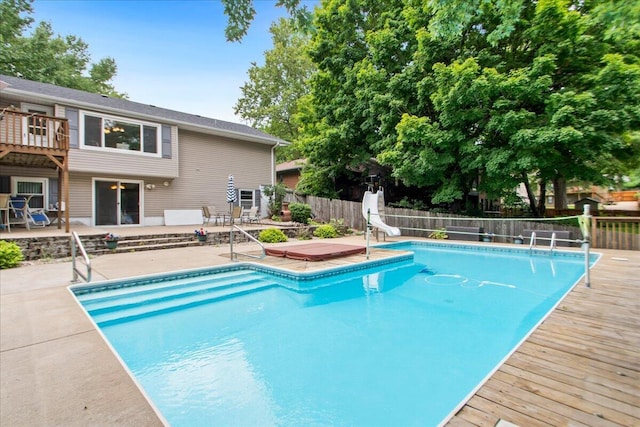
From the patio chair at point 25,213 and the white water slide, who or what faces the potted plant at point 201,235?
the patio chair

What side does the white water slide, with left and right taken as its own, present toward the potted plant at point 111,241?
right

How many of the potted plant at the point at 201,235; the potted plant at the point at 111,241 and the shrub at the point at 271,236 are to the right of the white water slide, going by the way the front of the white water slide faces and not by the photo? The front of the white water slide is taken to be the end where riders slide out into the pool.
3

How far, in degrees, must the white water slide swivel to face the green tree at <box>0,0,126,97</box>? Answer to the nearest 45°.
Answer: approximately 135° to its right

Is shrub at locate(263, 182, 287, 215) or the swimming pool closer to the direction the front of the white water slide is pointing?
the swimming pool

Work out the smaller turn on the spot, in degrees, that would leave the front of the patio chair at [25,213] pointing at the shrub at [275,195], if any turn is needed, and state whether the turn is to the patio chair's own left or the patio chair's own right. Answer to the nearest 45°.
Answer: approximately 45° to the patio chair's own left

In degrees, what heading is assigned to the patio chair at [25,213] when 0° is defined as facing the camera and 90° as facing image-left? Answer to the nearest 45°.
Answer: approximately 315°

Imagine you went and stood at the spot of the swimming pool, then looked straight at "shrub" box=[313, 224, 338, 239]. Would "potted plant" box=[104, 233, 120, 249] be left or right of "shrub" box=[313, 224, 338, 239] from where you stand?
left

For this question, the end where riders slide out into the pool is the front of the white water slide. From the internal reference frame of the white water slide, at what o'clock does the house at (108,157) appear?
The house is roughly at 4 o'clock from the white water slide.

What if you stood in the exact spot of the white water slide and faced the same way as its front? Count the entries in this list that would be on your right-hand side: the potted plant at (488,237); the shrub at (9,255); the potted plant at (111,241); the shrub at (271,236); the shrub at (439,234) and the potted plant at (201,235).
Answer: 4

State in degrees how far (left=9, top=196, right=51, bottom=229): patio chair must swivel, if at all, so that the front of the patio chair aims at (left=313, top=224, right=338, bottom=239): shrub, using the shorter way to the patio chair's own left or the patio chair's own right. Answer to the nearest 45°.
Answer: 0° — it already faces it

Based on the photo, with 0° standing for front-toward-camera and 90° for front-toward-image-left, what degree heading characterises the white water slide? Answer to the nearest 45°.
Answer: approximately 315°
